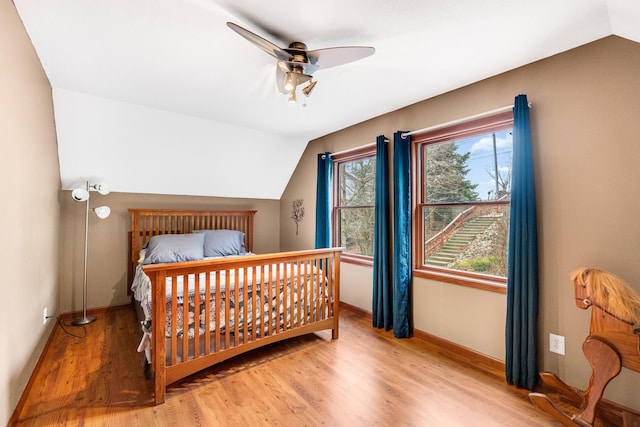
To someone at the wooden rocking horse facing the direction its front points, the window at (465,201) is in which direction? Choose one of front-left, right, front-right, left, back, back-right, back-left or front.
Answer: front-right

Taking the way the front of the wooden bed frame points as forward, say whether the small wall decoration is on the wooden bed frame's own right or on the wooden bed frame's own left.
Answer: on the wooden bed frame's own left

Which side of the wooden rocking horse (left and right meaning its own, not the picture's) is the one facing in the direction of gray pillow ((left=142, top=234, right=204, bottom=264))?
front

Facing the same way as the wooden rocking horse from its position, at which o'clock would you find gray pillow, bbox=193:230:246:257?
The gray pillow is roughly at 12 o'clock from the wooden rocking horse.

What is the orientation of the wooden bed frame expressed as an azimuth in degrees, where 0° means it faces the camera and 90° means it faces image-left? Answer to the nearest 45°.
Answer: approximately 315°

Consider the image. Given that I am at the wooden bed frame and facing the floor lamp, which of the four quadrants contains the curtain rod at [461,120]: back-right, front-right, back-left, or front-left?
back-right

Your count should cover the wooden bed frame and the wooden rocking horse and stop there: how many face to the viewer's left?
1

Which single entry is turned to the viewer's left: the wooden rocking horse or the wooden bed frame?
the wooden rocking horse

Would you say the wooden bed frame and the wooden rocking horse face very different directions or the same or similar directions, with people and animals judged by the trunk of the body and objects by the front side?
very different directions

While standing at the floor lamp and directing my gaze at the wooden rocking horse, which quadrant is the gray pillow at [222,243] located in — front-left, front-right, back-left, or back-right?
front-left

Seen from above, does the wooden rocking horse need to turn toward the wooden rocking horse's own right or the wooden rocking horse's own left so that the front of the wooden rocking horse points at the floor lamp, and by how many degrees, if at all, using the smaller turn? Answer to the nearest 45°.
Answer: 0° — it already faces it

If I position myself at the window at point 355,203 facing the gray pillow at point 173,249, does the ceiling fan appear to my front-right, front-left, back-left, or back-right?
front-left

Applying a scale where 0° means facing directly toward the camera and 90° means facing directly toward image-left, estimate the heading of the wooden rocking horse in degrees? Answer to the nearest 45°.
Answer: approximately 90°
